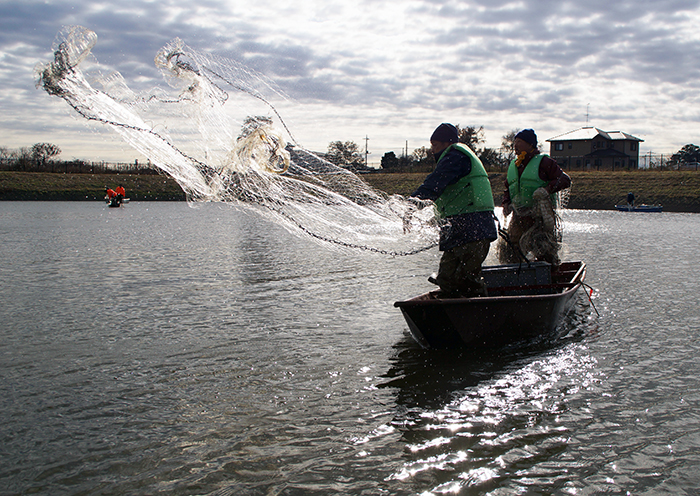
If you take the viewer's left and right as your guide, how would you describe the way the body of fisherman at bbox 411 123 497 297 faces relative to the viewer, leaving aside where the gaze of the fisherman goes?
facing to the left of the viewer

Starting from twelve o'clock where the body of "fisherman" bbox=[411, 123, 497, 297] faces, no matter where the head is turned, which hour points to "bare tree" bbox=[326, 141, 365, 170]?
The bare tree is roughly at 2 o'clock from the fisherman.

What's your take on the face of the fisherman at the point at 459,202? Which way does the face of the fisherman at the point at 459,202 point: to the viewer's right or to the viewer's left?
to the viewer's left

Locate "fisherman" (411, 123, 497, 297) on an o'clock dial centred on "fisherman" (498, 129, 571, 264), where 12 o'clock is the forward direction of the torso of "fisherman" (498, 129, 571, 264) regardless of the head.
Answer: "fisherman" (411, 123, 497, 297) is roughly at 11 o'clock from "fisherman" (498, 129, 571, 264).

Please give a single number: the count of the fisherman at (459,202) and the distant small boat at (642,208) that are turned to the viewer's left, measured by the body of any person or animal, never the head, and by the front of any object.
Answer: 2

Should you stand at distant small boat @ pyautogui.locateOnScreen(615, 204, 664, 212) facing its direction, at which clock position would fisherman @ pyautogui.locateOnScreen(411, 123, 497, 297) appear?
The fisherman is roughly at 9 o'clock from the distant small boat.

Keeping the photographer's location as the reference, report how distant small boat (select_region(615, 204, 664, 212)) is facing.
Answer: facing to the left of the viewer

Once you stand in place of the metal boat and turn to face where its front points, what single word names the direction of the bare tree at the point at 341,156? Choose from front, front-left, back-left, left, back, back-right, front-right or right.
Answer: right

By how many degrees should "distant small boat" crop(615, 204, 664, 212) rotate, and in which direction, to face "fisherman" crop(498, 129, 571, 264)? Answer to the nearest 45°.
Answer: approximately 90° to its left
